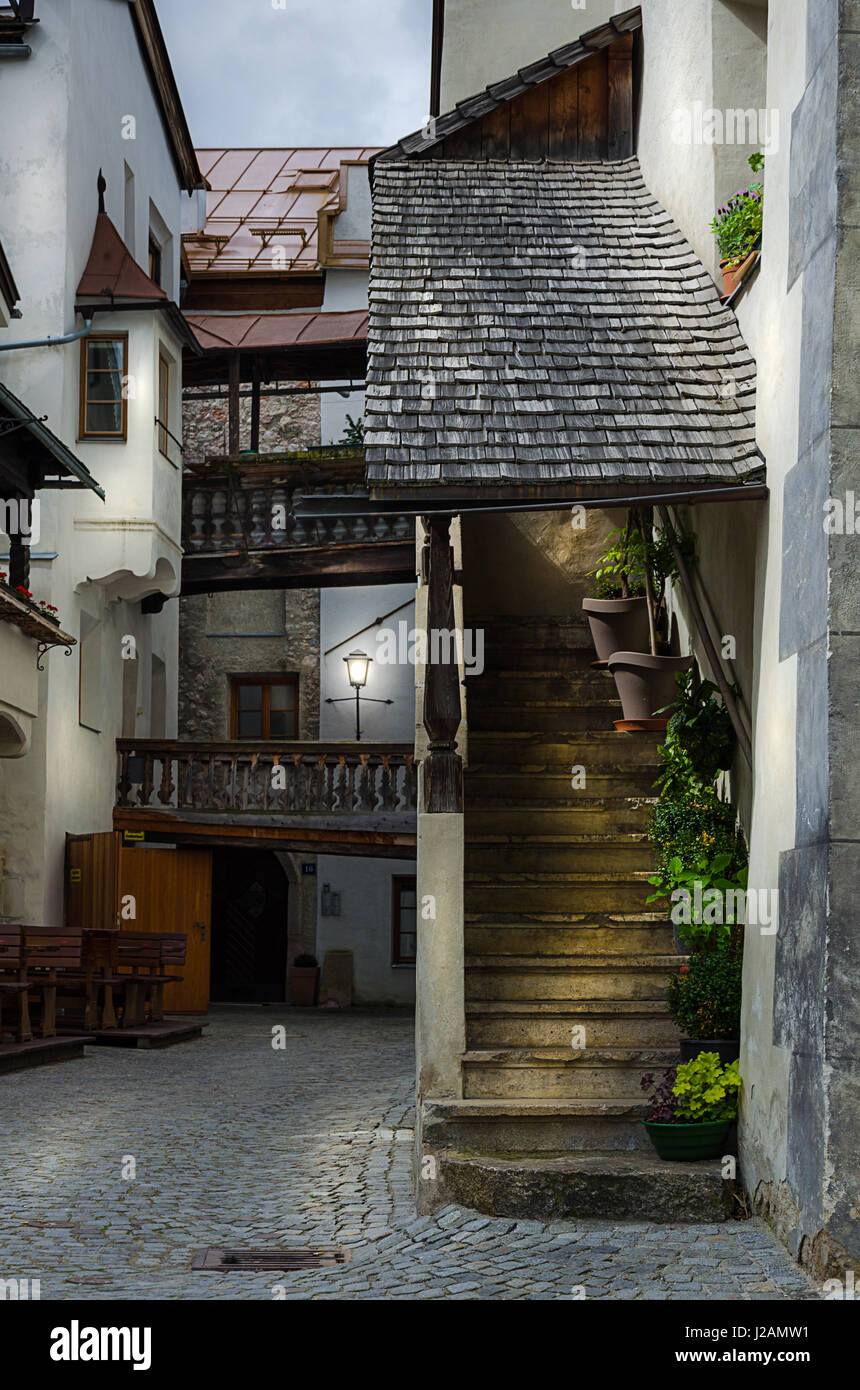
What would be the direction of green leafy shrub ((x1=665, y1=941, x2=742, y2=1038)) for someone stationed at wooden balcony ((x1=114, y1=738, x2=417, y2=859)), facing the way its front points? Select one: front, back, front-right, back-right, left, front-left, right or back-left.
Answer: front

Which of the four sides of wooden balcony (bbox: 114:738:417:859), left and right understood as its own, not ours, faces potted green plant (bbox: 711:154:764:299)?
front

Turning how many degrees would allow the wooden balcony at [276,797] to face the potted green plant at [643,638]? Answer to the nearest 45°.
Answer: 0° — it already faces it

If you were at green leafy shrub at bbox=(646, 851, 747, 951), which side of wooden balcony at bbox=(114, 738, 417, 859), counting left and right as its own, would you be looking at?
front

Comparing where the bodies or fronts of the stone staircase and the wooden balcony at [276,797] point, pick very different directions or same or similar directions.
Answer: same or similar directions

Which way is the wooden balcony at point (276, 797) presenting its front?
toward the camera

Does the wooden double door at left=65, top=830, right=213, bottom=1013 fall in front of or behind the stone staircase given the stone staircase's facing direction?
behind

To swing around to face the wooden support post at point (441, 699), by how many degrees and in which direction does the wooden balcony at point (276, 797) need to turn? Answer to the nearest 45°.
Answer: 0° — it already faces it

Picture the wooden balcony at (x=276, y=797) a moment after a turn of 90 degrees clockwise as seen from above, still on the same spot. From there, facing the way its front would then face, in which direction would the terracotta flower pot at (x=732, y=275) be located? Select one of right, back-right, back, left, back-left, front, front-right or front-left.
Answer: left

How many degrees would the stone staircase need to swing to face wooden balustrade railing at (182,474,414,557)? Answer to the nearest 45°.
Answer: approximately 180°

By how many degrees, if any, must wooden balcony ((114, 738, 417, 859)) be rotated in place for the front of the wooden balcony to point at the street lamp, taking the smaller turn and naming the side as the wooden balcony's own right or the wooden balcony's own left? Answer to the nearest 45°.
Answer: approximately 180°

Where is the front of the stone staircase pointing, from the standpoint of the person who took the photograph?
facing the viewer
